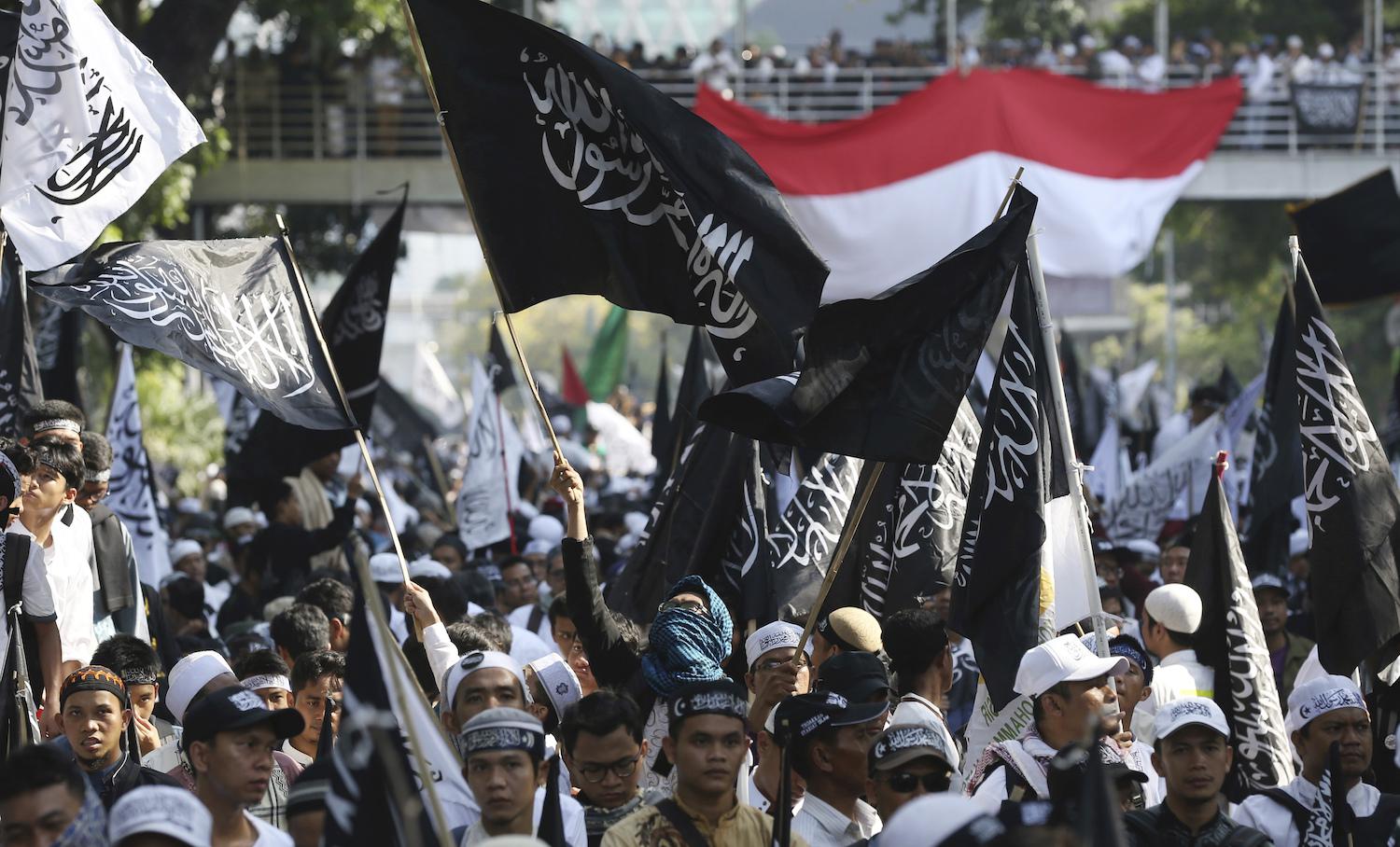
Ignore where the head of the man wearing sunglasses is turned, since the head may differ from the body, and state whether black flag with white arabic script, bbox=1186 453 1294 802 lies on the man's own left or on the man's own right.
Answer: on the man's own left

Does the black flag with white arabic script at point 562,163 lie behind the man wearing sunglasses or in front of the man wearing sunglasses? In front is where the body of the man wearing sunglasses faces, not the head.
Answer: behind

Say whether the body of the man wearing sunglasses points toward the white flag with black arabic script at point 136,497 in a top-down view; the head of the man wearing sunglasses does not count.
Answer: no

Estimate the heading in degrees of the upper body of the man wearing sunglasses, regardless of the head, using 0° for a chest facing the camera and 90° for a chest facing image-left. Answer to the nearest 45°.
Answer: approximately 315°

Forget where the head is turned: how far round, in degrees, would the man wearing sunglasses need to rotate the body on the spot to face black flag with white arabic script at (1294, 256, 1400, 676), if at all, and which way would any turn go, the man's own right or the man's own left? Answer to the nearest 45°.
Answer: approximately 90° to the man's own left

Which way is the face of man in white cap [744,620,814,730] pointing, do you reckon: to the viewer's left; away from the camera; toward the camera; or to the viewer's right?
toward the camera

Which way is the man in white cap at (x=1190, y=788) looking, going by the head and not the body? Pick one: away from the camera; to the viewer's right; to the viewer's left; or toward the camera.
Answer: toward the camera

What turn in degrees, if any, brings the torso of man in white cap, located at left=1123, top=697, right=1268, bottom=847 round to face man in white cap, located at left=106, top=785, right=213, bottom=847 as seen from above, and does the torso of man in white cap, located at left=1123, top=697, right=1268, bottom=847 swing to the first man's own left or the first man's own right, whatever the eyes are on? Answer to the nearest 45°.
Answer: approximately 45° to the first man's own right

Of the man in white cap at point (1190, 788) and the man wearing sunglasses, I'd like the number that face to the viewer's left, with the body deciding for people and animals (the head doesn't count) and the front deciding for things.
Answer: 0

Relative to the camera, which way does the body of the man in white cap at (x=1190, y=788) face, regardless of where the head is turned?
toward the camera

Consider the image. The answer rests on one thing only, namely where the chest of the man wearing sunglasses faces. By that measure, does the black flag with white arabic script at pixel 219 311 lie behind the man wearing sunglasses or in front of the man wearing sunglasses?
behind

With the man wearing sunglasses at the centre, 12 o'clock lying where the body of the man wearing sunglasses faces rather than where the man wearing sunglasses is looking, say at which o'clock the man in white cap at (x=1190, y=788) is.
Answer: The man in white cap is roughly at 10 o'clock from the man wearing sunglasses.

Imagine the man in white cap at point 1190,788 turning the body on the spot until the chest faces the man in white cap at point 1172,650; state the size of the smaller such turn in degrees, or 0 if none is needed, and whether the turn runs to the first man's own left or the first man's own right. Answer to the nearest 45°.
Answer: approximately 180°

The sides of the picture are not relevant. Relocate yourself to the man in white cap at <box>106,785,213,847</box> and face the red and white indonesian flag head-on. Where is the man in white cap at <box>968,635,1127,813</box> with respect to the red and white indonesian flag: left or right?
right

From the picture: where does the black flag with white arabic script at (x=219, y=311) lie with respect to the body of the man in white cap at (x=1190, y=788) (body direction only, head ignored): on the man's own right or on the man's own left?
on the man's own right

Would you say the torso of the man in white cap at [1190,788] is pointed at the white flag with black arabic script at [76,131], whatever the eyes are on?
no
